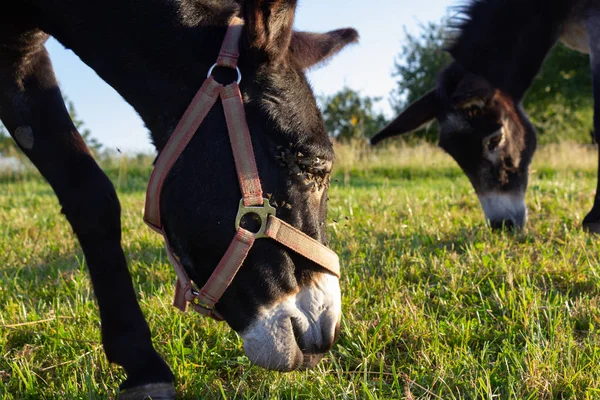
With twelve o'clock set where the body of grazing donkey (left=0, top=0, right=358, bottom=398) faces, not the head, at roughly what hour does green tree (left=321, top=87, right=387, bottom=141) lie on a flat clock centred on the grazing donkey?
The green tree is roughly at 8 o'clock from the grazing donkey.

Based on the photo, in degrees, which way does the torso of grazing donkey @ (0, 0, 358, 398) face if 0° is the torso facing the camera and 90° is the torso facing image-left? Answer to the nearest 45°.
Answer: approximately 315°

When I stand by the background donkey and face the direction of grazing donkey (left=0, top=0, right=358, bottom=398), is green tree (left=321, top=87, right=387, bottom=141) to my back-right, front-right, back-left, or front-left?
back-right

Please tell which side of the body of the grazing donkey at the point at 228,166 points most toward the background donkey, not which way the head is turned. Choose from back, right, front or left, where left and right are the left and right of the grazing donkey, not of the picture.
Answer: left

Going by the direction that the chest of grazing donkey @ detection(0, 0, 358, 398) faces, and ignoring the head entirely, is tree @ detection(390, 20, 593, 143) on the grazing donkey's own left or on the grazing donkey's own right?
on the grazing donkey's own left
